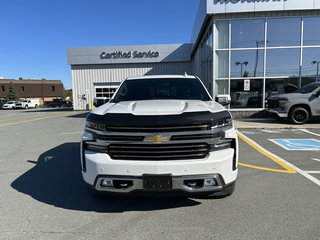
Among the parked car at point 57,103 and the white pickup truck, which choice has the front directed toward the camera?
the white pickup truck

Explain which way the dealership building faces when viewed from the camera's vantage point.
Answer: facing the viewer

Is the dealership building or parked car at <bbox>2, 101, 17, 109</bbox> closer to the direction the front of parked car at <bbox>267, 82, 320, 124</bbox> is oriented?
the parked car

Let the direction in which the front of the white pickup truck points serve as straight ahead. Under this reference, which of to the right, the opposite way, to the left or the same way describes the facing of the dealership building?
the same way

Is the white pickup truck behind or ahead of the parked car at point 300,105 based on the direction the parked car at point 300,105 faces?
ahead

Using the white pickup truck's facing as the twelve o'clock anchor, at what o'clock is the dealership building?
The dealership building is roughly at 7 o'clock from the white pickup truck.

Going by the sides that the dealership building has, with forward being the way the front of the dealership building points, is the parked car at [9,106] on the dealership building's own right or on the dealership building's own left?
on the dealership building's own right

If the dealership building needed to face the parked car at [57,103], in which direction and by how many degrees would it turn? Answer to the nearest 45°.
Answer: approximately 135° to its right

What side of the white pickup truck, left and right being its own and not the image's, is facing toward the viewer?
front

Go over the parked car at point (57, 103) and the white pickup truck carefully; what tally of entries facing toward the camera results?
1

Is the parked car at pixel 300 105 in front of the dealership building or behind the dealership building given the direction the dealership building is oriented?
in front

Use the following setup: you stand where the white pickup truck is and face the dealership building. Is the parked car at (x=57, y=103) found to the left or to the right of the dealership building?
left
